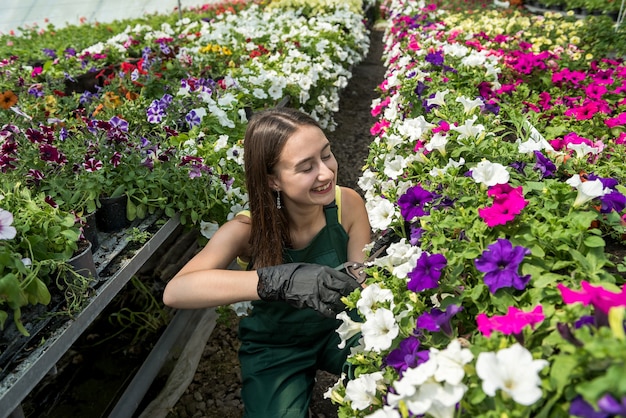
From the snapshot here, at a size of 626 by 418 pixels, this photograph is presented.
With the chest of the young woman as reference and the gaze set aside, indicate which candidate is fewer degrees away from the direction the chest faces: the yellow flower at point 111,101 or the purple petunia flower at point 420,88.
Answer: the purple petunia flower

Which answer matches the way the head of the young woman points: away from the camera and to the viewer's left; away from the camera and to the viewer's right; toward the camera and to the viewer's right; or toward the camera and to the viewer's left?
toward the camera and to the viewer's right

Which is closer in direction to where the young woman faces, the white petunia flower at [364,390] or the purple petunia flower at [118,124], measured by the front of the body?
the white petunia flower

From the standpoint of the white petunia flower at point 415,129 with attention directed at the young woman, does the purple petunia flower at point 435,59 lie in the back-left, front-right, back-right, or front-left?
back-right

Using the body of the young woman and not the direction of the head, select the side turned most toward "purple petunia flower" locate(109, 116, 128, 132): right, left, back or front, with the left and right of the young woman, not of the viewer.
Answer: back

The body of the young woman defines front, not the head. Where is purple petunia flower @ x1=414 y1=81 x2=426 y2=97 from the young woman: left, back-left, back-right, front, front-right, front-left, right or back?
left

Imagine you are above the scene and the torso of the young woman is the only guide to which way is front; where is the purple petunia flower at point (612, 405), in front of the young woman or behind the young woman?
in front

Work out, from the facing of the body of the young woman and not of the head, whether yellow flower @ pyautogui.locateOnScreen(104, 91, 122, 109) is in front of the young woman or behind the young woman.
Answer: behind

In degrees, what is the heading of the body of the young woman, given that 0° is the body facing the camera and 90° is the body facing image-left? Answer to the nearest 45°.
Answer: approximately 315°

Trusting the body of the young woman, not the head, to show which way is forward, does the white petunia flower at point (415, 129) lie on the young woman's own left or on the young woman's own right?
on the young woman's own left

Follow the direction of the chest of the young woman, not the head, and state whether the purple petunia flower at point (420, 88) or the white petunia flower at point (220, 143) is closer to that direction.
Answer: the purple petunia flower

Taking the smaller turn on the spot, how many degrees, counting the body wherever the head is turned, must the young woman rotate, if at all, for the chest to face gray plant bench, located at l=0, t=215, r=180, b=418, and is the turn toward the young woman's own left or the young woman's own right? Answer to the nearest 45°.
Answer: approximately 135° to the young woman's own right

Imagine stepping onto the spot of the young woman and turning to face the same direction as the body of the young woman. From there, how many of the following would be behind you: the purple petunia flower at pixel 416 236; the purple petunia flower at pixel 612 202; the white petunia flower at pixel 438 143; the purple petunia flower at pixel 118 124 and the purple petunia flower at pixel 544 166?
1
